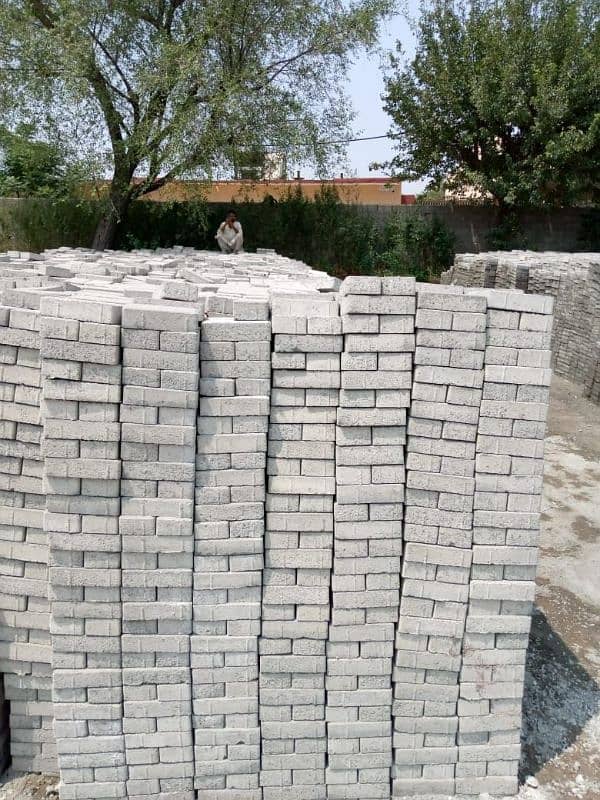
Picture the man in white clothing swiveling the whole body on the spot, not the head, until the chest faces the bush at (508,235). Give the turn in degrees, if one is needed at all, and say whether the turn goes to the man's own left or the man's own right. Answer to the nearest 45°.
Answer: approximately 135° to the man's own left

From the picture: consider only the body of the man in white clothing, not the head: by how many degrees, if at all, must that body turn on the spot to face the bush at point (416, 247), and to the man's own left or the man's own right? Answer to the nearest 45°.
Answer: approximately 135° to the man's own left

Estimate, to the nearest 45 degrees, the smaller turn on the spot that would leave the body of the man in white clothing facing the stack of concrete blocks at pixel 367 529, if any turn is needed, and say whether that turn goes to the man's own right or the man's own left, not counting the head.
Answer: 0° — they already face it

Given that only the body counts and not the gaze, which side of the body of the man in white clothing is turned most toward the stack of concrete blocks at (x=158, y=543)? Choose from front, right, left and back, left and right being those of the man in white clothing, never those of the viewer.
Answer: front

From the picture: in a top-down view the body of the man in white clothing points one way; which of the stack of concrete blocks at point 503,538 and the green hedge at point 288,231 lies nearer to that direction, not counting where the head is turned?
the stack of concrete blocks

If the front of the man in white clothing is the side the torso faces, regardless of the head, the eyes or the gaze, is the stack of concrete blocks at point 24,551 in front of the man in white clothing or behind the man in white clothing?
in front

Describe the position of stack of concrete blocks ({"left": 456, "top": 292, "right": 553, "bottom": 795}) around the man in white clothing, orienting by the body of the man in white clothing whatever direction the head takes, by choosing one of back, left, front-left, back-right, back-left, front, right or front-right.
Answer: front

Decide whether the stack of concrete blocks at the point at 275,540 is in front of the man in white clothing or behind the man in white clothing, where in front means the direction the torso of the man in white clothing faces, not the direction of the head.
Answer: in front

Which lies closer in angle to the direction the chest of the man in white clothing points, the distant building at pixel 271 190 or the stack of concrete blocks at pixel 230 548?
the stack of concrete blocks

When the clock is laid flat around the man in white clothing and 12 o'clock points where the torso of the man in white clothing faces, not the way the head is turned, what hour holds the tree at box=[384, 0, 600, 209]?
The tree is roughly at 8 o'clock from the man in white clothing.

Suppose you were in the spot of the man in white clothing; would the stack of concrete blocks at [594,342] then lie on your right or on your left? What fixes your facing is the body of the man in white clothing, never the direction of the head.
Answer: on your left

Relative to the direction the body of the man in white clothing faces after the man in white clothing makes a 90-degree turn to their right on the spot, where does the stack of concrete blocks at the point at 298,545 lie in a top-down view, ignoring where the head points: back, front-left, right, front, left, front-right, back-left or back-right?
left

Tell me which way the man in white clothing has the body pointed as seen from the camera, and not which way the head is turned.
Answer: toward the camera

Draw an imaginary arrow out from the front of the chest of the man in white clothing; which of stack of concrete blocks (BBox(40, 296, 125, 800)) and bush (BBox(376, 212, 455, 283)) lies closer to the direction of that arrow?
the stack of concrete blocks

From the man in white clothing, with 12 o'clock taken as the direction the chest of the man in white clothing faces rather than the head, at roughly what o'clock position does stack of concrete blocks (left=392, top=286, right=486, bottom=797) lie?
The stack of concrete blocks is roughly at 12 o'clock from the man in white clothing.
